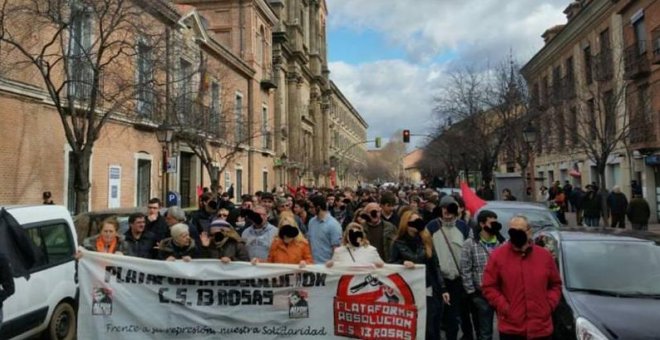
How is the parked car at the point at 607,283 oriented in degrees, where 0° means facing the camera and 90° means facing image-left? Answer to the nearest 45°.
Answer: approximately 315°

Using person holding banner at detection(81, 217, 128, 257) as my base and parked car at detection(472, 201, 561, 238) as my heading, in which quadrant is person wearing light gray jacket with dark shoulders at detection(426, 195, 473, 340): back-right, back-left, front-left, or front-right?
front-right

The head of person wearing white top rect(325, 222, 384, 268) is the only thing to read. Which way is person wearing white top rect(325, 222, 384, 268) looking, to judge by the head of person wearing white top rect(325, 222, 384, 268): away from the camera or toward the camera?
toward the camera

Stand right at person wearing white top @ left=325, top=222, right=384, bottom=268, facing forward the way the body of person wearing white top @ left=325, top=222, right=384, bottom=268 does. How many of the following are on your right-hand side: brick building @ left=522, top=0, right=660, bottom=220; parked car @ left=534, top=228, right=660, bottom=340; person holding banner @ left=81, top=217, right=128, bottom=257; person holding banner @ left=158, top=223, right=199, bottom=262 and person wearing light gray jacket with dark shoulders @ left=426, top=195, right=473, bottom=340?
2

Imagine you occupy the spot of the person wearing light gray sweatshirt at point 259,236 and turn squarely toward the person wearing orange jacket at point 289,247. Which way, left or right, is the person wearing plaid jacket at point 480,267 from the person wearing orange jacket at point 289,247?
left

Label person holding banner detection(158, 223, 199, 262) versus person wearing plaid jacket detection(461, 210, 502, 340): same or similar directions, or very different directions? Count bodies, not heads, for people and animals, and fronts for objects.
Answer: same or similar directions

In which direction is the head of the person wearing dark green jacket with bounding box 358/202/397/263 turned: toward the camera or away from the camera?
toward the camera

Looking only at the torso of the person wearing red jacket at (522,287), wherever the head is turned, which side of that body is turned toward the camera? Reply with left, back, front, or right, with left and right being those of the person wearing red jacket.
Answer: front

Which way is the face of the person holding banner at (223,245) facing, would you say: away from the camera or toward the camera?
toward the camera

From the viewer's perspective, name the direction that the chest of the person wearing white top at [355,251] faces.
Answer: toward the camera

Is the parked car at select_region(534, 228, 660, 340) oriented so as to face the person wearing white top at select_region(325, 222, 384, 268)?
no

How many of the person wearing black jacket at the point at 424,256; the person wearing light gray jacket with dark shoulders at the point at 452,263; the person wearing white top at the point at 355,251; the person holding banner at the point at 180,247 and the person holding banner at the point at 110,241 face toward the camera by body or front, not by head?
5

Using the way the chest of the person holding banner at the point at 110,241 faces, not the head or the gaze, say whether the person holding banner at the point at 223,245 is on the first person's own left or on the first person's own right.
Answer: on the first person's own left

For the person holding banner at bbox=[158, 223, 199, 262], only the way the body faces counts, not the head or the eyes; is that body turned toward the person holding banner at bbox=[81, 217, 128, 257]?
no

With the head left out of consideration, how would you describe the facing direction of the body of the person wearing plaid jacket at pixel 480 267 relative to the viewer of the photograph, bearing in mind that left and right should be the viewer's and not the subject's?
facing the viewer and to the right of the viewer

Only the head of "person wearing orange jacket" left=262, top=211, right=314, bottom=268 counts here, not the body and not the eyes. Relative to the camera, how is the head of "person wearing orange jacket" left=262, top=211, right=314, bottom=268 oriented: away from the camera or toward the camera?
toward the camera

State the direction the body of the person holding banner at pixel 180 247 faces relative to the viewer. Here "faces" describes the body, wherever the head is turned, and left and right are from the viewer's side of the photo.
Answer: facing the viewer

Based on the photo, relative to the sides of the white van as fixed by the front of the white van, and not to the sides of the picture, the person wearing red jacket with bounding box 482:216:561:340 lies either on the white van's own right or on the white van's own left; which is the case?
on the white van's own left
